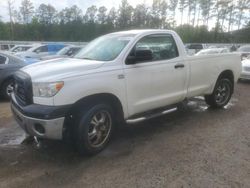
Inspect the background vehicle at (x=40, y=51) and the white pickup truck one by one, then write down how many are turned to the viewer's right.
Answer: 0

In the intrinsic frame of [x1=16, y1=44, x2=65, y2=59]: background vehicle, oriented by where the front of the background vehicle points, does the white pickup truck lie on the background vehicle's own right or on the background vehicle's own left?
on the background vehicle's own left

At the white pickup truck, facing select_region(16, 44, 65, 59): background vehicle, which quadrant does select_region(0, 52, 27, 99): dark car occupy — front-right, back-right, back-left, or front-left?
front-left

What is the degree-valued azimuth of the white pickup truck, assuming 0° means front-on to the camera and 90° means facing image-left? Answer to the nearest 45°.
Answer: approximately 45°

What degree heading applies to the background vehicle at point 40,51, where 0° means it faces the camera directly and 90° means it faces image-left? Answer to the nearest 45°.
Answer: approximately 45°

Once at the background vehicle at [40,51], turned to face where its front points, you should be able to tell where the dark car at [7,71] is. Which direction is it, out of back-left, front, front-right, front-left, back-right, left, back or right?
front-left

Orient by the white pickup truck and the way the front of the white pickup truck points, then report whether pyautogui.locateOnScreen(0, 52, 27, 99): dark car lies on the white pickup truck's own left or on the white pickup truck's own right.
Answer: on the white pickup truck's own right

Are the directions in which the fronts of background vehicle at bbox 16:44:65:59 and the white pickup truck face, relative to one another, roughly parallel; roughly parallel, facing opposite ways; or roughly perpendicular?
roughly parallel

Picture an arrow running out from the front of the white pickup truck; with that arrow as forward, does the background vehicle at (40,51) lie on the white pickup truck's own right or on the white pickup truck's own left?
on the white pickup truck's own right
